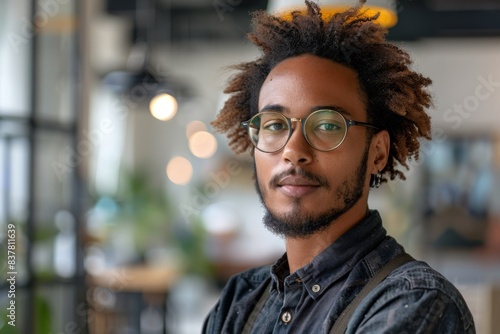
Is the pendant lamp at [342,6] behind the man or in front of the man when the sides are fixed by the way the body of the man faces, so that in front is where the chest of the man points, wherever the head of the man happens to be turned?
behind

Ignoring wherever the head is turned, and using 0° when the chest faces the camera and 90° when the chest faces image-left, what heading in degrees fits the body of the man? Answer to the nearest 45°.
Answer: approximately 45°
